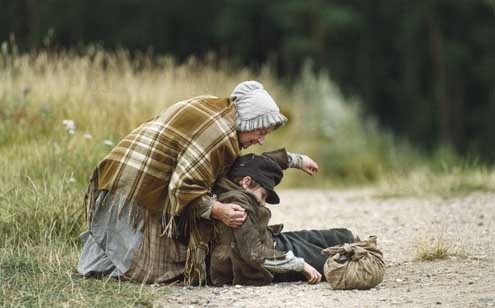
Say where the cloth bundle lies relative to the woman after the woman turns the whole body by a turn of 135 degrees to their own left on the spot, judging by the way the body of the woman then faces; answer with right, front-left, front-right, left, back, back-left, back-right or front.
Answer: back-right

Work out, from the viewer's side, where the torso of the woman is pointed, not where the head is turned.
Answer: to the viewer's right
